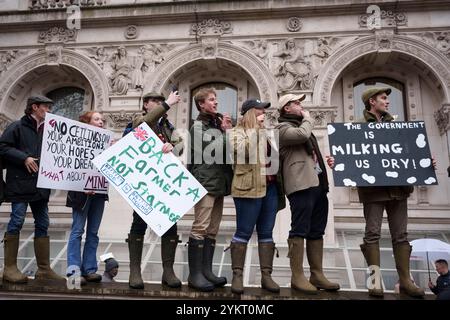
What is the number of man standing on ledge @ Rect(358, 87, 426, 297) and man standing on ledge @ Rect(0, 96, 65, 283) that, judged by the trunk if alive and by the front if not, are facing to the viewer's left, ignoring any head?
0

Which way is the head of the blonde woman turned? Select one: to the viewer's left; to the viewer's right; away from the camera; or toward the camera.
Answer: to the viewer's right

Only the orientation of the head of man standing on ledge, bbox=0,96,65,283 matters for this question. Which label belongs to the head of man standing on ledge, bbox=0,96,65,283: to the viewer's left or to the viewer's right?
to the viewer's right

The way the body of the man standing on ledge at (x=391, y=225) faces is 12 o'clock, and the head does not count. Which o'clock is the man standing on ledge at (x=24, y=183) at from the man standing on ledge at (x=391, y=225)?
the man standing on ledge at (x=24, y=183) is roughly at 4 o'clock from the man standing on ledge at (x=391, y=225).

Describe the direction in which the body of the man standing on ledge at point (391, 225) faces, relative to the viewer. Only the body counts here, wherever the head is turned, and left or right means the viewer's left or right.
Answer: facing the viewer and to the right of the viewer

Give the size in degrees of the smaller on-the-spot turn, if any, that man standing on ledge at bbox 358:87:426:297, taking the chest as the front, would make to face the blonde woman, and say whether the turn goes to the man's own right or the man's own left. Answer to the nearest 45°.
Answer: approximately 90° to the man's own right

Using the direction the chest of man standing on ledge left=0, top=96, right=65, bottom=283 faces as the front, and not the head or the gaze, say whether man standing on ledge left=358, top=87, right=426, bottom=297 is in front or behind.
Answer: in front
